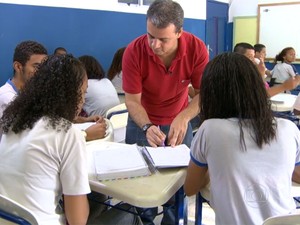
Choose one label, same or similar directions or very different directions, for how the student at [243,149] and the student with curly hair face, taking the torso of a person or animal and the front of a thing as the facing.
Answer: same or similar directions

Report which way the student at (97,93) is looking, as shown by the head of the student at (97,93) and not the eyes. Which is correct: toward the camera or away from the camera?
away from the camera

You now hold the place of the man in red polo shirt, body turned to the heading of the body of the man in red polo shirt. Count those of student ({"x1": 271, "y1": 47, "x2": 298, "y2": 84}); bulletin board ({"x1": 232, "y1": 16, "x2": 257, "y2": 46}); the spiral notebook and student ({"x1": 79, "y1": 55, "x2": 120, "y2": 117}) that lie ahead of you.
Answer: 1

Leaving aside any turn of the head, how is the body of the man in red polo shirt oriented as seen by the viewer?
toward the camera

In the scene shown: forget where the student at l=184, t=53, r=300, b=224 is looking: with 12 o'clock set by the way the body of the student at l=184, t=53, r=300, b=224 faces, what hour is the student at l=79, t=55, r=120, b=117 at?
the student at l=79, t=55, r=120, b=117 is roughly at 11 o'clock from the student at l=184, t=53, r=300, b=224.

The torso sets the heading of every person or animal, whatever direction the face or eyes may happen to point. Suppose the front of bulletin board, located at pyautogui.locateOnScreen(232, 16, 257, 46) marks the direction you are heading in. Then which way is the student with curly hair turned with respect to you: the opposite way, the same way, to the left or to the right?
the opposite way

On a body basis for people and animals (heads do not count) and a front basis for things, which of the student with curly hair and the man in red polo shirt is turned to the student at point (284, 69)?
the student with curly hair

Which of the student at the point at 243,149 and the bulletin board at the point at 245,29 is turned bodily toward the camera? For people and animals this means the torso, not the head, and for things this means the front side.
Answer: the bulletin board

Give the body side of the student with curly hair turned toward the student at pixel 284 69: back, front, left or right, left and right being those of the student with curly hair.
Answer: front

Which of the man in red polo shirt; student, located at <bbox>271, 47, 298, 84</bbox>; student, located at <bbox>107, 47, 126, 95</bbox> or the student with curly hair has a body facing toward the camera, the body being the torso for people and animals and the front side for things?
the man in red polo shirt

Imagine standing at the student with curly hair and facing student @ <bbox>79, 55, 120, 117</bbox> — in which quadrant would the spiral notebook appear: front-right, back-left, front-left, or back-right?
front-right

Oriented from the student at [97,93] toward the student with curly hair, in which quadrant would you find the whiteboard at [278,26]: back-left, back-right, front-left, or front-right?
back-left
